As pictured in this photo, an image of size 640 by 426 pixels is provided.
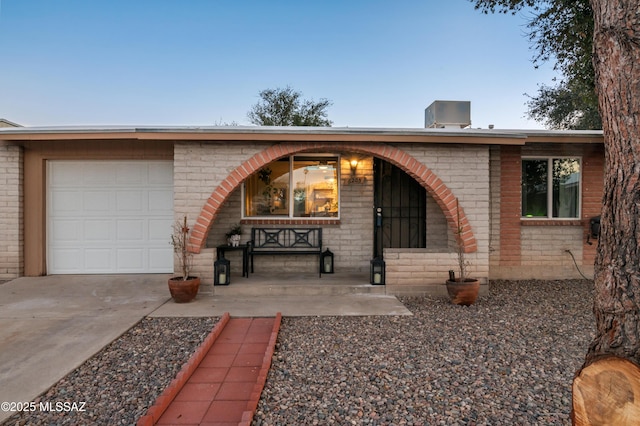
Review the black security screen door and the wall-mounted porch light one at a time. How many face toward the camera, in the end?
2

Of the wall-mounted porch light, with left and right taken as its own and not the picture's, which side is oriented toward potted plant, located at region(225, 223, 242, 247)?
right

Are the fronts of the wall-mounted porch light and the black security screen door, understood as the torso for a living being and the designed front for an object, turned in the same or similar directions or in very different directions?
same or similar directions

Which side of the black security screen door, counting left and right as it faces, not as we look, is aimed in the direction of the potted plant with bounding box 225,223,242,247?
right

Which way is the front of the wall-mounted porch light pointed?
toward the camera

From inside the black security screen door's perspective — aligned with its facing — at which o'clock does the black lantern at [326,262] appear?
The black lantern is roughly at 2 o'clock from the black security screen door.

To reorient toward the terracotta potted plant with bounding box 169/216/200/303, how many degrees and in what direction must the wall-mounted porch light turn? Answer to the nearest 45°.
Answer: approximately 45° to its right

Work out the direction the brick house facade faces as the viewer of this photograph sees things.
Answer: facing the viewer

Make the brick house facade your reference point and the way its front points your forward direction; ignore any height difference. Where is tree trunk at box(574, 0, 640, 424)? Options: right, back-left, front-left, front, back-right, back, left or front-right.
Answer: front

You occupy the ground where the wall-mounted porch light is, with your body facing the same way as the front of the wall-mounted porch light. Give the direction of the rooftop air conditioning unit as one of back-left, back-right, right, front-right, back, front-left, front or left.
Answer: left

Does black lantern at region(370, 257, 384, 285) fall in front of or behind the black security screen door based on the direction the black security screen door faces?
in front

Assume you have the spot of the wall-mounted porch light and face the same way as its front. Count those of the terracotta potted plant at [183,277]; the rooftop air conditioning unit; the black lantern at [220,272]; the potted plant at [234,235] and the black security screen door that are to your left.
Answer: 2

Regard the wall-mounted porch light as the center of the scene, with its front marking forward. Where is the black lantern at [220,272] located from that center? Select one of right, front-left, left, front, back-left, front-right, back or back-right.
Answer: front-right

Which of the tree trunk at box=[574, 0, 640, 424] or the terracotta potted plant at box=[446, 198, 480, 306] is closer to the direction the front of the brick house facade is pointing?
the tree trunk

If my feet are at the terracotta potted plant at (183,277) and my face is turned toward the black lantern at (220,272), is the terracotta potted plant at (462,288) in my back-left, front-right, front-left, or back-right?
front-right

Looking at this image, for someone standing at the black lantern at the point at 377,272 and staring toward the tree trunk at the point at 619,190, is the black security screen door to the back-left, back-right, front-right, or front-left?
back-left
